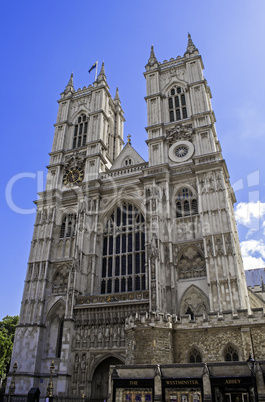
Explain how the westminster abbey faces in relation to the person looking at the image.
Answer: facing the viewer
